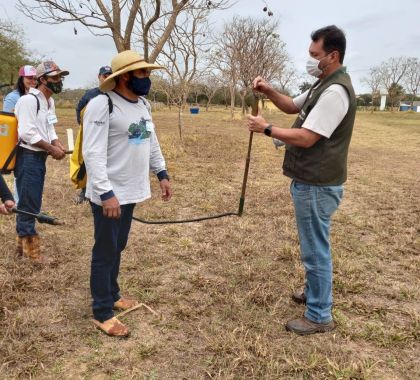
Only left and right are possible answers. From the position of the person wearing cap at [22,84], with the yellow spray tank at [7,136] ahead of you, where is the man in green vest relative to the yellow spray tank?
left

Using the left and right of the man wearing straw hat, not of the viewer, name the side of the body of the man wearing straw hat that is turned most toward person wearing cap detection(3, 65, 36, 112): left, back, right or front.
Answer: back

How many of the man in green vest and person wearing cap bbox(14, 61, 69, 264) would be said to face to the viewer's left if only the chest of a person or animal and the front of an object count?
1

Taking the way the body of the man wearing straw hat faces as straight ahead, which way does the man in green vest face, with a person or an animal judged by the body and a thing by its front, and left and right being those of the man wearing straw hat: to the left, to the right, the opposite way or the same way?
the opposite way

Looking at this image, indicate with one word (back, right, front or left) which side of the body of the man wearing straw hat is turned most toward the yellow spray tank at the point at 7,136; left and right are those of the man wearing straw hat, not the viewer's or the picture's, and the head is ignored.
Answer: back

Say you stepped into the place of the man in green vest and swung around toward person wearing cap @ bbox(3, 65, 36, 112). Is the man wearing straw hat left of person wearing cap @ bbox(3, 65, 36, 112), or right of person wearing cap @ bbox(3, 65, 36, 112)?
left

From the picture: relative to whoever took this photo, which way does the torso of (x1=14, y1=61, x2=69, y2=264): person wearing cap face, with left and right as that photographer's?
facing to the right of the viewer

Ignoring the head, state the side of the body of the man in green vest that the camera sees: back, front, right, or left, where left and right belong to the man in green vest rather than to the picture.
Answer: left

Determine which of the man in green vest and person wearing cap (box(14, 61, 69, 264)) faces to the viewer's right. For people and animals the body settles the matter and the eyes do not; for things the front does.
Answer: the person wearing cap

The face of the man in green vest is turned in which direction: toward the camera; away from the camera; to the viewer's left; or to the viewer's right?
to the viewer's left

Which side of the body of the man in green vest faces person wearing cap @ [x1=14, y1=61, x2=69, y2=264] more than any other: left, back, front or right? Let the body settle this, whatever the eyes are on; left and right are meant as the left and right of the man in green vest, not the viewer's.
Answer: front

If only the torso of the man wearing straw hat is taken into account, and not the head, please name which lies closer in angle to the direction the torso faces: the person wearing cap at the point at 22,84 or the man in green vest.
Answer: the man in green vest
